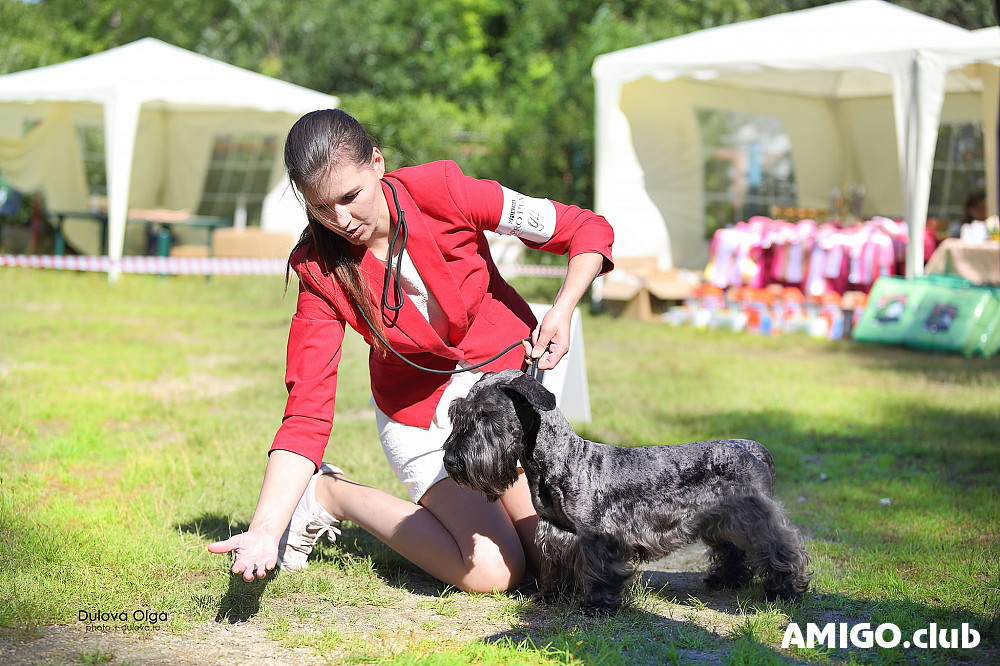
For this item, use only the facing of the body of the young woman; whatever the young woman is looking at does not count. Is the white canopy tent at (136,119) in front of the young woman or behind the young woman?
behind

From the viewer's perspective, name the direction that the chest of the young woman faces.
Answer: toward the camera

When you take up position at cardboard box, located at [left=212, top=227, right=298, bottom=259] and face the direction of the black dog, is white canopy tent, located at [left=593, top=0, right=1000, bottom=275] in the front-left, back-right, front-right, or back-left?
front-left
